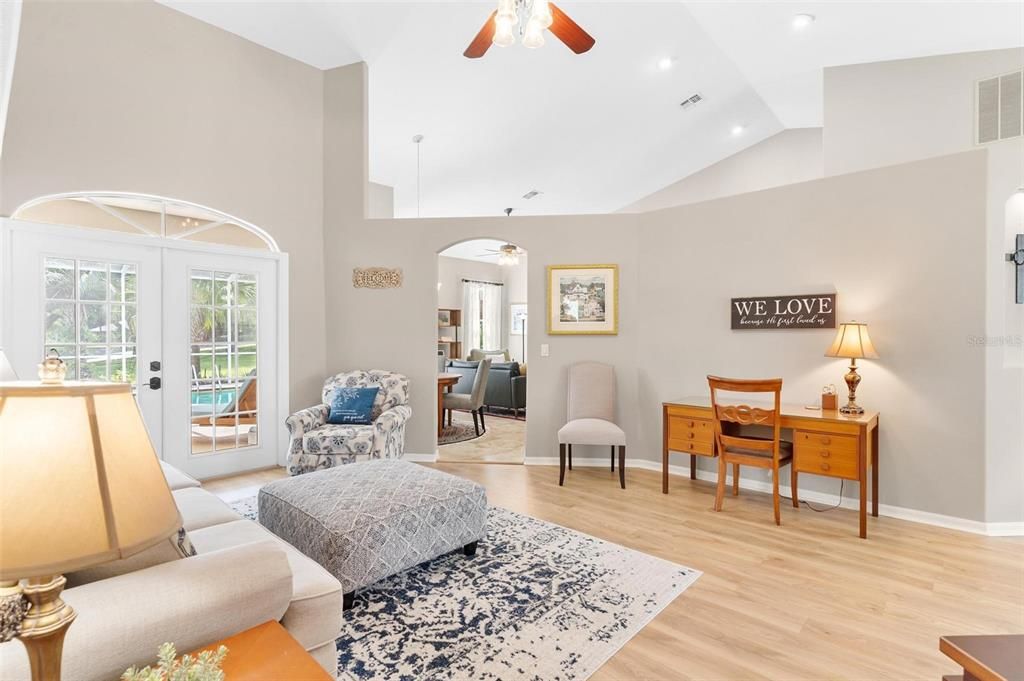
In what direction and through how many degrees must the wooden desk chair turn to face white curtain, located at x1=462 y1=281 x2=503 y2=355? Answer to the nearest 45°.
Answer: approximately 90° to its left

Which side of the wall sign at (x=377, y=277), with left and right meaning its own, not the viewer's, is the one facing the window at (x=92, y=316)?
right

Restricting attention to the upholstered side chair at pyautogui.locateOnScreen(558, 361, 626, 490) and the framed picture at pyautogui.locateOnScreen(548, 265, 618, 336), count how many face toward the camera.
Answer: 2

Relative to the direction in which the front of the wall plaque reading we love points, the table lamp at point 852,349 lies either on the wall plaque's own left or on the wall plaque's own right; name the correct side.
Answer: on the wall plaque's own left

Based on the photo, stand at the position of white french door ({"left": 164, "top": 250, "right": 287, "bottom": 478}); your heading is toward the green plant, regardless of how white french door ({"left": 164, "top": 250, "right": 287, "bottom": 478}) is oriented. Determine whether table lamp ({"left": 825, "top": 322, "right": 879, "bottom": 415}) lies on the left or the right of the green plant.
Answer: left

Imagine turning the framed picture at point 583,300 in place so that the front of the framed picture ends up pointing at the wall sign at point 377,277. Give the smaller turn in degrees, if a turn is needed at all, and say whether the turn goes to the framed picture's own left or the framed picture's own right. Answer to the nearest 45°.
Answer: approximately 90° to the framed picture's own right
